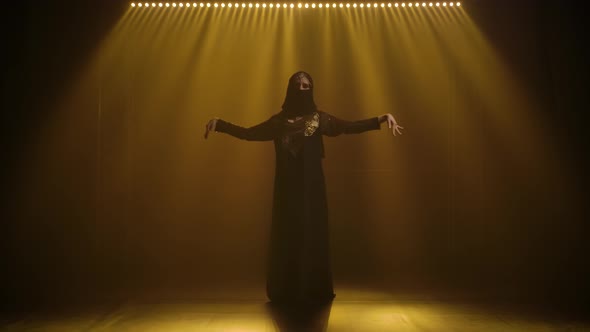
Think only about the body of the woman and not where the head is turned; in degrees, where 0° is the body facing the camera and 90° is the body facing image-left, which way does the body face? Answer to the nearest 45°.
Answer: approximately 0°
